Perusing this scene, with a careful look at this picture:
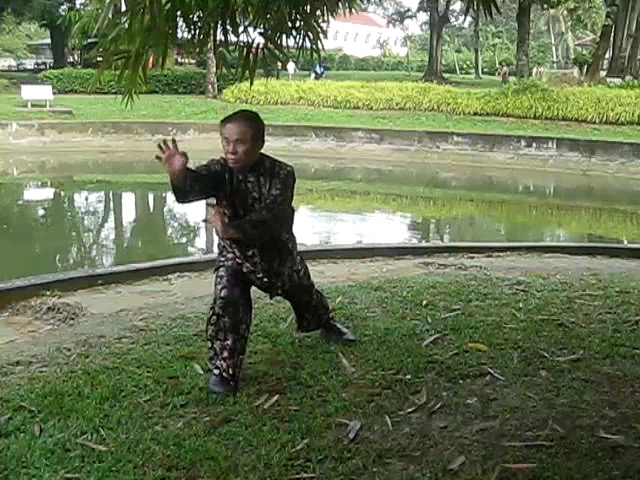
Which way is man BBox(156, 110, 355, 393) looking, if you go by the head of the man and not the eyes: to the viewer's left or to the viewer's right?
to the viewer's left

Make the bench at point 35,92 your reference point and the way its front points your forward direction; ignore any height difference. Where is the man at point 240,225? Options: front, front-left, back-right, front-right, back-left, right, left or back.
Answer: front

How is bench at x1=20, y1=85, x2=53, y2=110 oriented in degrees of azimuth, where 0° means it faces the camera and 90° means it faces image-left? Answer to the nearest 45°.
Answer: approximately 0°

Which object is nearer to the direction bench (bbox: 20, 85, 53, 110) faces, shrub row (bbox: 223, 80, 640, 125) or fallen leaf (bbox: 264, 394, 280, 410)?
the fallen leaf

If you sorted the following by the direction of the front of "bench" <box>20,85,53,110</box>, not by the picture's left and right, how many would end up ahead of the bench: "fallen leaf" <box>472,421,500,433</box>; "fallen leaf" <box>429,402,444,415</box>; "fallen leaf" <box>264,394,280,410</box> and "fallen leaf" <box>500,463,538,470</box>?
4

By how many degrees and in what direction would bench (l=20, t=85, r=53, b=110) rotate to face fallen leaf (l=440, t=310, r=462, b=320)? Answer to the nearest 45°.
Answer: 0° — it already faces it

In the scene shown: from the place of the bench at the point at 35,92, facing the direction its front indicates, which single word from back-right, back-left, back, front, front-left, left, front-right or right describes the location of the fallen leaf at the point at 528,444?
front

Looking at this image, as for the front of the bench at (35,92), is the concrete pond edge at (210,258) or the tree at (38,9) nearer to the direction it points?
the concrete pond edge

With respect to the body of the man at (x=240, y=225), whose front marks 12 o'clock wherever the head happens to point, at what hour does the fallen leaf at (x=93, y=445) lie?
The fallen leaf is roughly at 12 o'clock from the man.

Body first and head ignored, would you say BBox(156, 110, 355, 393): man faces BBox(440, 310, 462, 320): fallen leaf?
no

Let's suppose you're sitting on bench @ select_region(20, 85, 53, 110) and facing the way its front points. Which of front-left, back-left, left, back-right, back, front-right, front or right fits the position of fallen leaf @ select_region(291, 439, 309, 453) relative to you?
front

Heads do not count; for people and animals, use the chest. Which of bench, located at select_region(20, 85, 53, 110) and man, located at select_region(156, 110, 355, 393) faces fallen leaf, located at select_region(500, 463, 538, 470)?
the bench

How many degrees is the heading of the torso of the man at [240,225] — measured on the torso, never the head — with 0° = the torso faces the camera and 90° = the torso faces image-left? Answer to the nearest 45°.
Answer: approximately 45°

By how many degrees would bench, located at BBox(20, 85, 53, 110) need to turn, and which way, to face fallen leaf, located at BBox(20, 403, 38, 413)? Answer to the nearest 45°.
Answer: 0° — it already faces it

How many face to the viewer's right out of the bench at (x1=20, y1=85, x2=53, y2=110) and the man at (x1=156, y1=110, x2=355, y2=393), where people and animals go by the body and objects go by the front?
0

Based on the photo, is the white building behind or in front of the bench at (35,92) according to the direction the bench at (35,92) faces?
behind

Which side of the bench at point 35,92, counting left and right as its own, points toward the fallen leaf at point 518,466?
front

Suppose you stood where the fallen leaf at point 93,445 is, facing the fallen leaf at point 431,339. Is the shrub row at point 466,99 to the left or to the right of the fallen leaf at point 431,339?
left

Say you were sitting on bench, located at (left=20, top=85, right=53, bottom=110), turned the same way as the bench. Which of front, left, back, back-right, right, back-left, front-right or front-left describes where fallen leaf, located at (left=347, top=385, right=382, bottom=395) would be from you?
front
